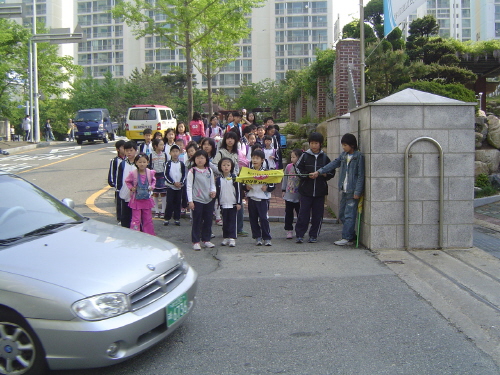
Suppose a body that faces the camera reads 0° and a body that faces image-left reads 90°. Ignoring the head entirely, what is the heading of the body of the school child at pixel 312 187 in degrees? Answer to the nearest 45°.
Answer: approximately 0°

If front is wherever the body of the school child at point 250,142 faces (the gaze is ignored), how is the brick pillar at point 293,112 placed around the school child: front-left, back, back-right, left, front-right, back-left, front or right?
back

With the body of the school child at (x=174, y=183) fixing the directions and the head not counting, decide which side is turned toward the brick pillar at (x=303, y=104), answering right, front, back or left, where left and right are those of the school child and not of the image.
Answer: back

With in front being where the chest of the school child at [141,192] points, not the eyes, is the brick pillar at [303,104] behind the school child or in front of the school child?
behind

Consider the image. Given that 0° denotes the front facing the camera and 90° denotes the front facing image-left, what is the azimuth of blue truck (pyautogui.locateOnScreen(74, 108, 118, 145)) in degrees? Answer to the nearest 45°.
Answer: approximately 45°

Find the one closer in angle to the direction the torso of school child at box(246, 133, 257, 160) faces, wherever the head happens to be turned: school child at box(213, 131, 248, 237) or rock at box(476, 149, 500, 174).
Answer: the school child
